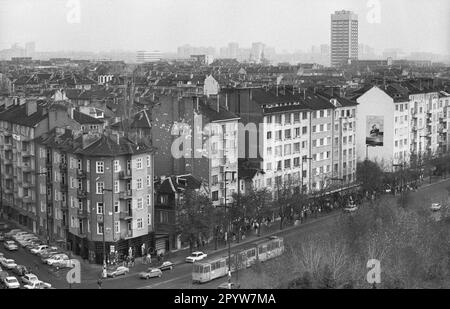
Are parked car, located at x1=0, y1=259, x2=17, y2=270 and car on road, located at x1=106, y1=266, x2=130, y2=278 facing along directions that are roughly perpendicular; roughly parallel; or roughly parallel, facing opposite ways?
roughly perpendicular

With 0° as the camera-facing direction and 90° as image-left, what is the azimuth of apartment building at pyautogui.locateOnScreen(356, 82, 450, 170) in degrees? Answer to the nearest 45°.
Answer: approximately 315°

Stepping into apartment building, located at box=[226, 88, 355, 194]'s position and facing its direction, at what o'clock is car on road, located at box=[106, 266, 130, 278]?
The car on road is roughly at 2 o'clock from the apartment building.

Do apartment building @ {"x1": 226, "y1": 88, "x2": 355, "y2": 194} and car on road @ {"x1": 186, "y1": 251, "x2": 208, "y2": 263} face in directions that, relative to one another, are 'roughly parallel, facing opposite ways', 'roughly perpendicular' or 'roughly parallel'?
roughly perpendicular

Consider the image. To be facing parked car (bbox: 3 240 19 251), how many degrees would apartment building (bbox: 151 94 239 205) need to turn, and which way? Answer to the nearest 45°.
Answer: approximately 90° to its right
